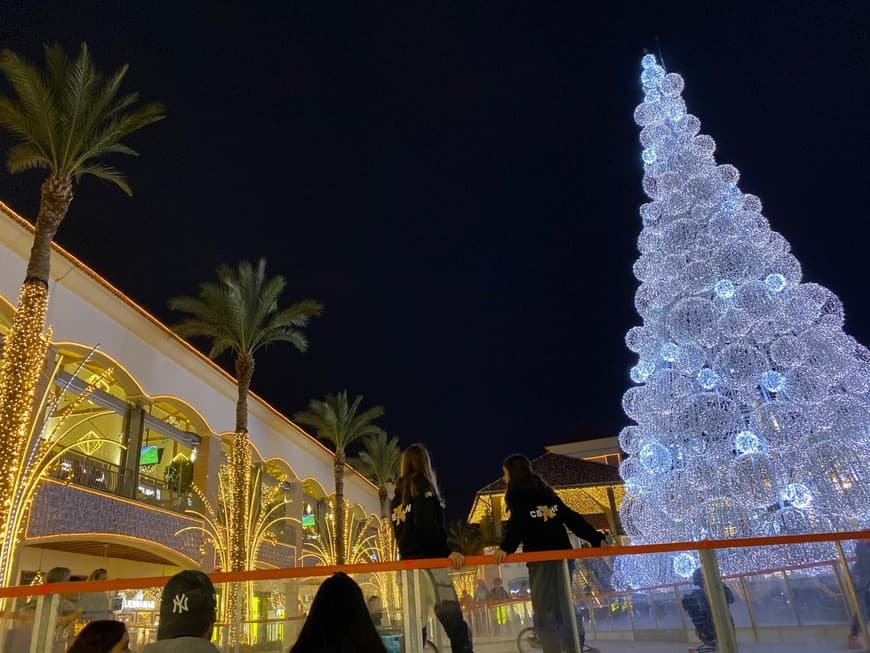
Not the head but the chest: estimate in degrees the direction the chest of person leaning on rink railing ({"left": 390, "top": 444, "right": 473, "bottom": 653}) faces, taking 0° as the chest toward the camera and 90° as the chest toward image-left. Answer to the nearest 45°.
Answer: approximately 225°

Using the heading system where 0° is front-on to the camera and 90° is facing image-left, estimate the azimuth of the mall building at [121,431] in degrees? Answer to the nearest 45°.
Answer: approximately 315°

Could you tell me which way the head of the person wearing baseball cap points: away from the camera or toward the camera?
away from the camera

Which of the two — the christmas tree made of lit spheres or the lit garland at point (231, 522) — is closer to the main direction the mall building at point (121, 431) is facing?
the christmas tree made of lit spheres

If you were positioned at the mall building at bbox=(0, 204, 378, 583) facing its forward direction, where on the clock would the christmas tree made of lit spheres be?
The christmas tree made of lit spheres is roughly at 12 o'clock from the mall building.

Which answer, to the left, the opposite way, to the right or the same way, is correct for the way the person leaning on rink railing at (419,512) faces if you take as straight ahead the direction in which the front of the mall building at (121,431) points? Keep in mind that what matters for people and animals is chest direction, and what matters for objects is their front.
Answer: to the left

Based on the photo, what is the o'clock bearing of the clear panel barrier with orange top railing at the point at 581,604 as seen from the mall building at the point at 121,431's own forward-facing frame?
The clear panel barrier with orange top railing is roughly at 1 o'clock from the mall building.
